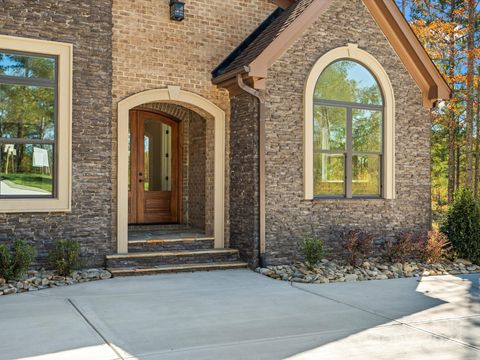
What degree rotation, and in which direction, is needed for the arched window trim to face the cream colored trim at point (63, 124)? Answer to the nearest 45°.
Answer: approximately 45° to its right

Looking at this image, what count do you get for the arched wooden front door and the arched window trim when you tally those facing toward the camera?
2

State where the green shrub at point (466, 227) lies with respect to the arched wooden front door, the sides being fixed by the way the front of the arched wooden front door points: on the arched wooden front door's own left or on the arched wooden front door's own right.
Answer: on the arched wooden front door's own left

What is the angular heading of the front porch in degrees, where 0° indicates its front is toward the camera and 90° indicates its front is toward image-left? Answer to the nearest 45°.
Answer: approximately 0°

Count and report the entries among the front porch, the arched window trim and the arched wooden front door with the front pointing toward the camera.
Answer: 3

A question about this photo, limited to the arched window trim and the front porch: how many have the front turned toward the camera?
2

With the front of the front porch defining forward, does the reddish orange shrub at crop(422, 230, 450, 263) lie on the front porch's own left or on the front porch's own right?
on the front porch's own left

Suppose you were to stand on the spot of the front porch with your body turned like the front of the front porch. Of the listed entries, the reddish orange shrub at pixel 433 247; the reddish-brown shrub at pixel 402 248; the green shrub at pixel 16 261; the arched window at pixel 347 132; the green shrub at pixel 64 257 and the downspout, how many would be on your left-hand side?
4

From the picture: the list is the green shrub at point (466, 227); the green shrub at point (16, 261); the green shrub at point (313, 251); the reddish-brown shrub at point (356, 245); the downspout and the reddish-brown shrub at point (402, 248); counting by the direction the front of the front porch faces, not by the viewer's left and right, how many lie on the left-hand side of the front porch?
5

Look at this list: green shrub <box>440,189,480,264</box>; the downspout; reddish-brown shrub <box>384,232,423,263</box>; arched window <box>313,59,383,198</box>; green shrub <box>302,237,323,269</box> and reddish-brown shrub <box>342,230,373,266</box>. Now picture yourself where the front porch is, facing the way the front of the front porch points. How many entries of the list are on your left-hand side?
6

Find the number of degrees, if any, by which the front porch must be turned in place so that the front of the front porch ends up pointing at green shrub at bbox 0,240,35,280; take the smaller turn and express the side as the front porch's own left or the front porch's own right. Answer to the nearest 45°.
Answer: approximately 45° to the front porch's own right

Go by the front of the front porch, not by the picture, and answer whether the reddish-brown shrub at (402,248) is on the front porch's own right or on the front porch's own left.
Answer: on the front porch's own left

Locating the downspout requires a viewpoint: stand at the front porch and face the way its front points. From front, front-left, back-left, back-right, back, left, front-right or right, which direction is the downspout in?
left
